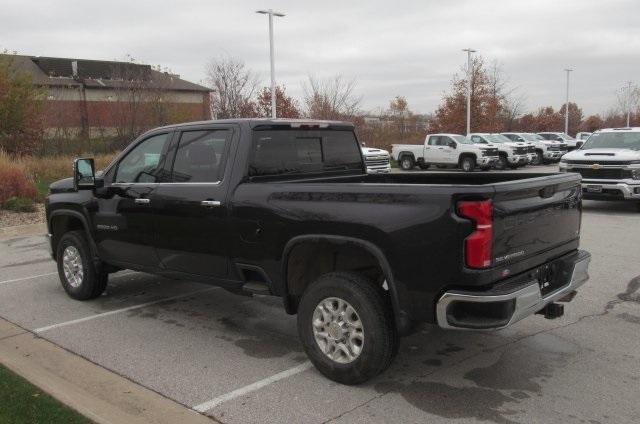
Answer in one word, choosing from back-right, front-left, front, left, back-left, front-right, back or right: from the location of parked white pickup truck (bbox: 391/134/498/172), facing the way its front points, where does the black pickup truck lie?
front-right

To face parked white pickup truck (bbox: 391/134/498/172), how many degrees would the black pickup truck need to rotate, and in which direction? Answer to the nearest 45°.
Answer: approximately 45° to its right

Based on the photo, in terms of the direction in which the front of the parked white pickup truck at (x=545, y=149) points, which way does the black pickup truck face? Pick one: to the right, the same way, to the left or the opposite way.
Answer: the opposite way

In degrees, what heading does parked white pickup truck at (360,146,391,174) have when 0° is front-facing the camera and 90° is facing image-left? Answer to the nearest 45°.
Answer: approximately 315°

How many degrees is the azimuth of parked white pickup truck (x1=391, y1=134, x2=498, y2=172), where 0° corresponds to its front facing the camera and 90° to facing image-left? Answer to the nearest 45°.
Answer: approximately 315°

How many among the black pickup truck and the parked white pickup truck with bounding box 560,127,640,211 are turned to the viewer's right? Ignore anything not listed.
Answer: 0

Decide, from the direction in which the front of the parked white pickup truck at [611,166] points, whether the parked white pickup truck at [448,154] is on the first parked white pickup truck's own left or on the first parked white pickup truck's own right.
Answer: on the first parked white pickup truck's own right

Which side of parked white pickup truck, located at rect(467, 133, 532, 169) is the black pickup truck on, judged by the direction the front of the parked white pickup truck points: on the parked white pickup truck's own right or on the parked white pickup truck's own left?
on the parked white pickup truck's own right

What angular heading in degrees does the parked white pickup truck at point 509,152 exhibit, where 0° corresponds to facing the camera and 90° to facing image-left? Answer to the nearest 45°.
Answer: approximately 315°

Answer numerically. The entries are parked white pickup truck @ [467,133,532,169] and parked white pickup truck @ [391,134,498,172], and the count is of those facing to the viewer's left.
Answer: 0

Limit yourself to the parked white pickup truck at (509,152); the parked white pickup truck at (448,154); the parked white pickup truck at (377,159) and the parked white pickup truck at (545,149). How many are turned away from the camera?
0

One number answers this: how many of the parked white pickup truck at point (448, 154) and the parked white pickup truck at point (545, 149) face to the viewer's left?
0

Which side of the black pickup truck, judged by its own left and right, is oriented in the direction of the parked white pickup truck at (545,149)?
right

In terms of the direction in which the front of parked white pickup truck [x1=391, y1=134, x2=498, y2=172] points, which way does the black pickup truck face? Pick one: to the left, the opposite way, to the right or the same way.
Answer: the opposite way
